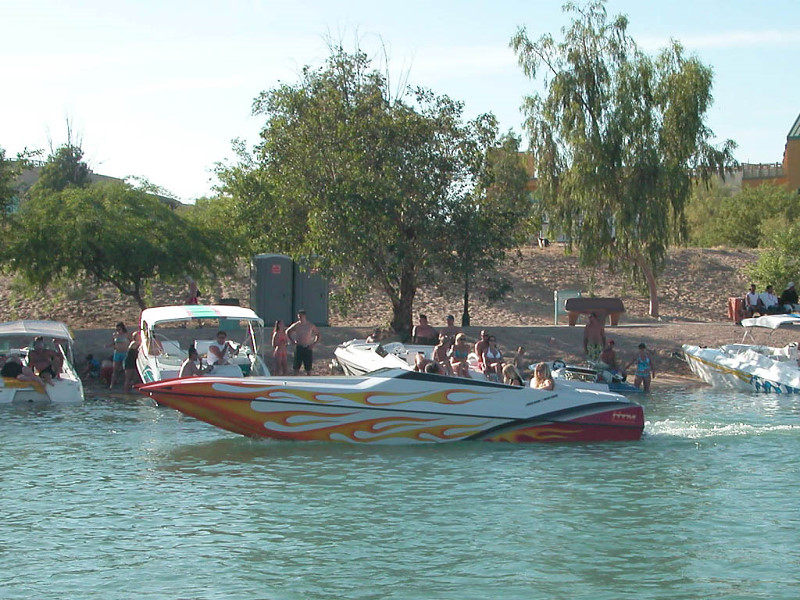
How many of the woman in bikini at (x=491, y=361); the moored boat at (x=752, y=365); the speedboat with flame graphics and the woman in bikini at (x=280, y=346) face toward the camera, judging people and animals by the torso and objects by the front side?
2

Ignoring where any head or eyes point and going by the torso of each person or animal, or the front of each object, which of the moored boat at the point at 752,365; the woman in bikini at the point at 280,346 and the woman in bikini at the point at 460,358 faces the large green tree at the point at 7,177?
the moored boat

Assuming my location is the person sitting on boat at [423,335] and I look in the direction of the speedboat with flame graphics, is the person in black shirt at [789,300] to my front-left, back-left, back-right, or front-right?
back-left

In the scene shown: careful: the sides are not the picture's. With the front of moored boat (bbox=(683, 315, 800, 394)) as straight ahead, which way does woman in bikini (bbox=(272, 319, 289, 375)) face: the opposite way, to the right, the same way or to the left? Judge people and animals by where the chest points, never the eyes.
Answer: to the left

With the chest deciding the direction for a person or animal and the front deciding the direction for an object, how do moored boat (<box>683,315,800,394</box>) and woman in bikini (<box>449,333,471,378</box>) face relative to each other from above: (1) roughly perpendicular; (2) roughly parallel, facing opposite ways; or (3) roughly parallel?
roughly perpendicular

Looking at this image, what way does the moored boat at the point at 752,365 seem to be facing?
to the viewer's left

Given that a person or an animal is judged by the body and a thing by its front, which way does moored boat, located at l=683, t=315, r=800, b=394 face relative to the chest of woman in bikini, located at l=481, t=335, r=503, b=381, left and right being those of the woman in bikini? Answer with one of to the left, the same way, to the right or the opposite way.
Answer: to the right

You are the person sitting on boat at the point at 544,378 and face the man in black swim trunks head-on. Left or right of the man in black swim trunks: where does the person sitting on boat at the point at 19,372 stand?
left

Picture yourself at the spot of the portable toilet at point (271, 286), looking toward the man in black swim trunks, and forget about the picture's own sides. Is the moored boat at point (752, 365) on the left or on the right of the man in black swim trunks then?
left

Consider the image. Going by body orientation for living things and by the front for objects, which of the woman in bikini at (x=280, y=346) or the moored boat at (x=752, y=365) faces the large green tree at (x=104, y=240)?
the moored boat

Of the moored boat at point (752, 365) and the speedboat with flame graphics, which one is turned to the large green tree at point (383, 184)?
the moored boat

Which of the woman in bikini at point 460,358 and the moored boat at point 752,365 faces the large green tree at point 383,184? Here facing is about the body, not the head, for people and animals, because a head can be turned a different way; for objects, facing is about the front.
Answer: the moored boat

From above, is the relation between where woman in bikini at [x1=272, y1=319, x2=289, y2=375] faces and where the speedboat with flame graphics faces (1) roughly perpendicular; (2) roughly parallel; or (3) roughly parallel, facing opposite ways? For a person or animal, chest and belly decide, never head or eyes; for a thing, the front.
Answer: roughly perpendicular
